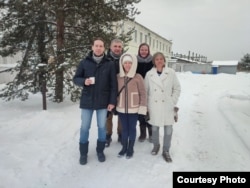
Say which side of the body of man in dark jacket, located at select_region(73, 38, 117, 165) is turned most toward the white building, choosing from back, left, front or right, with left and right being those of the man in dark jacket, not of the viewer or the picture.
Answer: back

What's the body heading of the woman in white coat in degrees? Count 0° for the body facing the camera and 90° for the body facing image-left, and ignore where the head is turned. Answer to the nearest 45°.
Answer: approximately 0°

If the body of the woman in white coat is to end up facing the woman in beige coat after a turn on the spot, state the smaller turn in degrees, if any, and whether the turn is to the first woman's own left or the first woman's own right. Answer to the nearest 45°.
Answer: approximately 90° to the first woman's own right

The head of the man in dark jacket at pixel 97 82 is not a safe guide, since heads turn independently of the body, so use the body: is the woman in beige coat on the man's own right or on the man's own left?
on the man's own left

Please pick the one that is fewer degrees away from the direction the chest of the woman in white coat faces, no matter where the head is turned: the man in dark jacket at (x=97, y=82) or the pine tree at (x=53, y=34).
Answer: the man in dark jacket

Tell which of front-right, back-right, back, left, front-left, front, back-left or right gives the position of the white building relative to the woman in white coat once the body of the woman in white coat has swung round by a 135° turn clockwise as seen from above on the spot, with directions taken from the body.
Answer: front-right

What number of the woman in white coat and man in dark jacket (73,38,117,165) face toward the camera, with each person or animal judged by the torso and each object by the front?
2

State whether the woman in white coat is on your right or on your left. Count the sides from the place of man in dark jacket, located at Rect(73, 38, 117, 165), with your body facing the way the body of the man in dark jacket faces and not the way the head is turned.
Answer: on your left

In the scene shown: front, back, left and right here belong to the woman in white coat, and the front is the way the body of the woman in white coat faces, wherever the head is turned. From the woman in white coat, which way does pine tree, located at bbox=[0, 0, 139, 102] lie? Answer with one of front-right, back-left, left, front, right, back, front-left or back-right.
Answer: back-right
